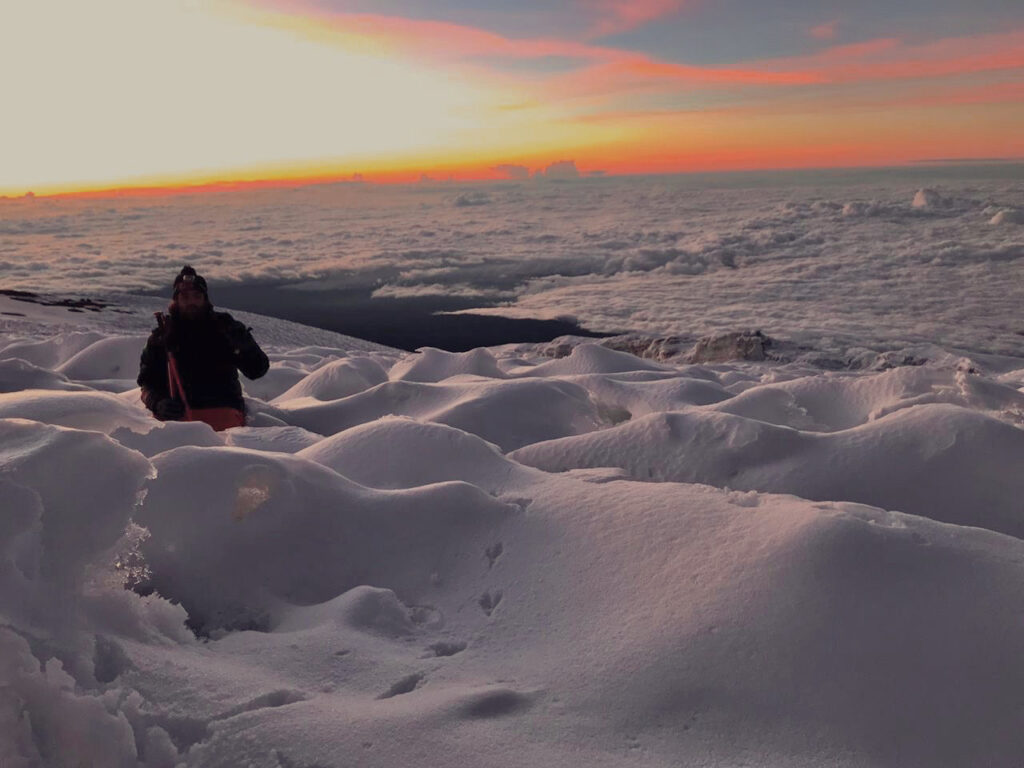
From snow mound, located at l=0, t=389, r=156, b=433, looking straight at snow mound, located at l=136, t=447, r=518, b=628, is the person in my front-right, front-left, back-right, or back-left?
front-left

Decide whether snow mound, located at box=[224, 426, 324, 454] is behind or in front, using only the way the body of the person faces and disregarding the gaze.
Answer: in front

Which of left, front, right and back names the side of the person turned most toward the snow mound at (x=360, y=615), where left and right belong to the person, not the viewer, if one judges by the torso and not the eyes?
front

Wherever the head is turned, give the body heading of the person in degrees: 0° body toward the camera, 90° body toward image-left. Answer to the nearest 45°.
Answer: approximately 0°

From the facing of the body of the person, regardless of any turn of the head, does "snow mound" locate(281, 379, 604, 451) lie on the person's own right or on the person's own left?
on the person's own left

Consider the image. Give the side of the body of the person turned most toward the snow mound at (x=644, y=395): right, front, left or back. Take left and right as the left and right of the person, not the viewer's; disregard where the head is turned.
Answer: left

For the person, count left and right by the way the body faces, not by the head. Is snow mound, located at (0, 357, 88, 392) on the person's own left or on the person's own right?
on the person's own right

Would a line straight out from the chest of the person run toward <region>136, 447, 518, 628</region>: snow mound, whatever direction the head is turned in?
yes
